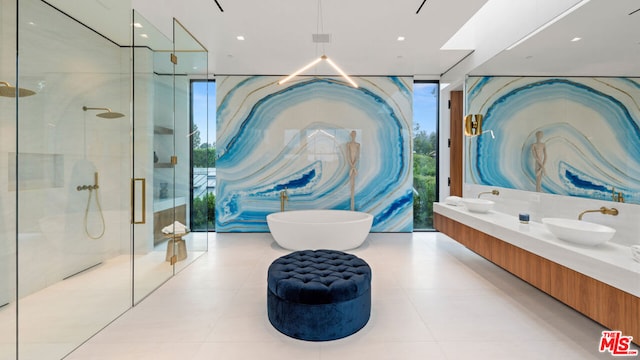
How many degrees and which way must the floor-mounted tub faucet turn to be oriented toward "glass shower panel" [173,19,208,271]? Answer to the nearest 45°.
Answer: approximately 45° to its right

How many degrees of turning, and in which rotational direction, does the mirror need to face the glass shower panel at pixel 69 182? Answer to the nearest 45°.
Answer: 0° — it already faces it

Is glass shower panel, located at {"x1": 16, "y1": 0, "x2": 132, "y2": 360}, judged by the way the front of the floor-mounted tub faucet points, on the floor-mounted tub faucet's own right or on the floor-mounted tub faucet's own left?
on the floor-mounted tub faucet's own right

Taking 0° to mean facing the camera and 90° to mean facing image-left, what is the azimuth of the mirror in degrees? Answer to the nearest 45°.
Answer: approximately 45°

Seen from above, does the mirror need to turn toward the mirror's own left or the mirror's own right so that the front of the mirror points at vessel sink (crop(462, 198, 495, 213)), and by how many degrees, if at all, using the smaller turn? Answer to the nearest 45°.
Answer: approximately 90° to the mirror's own right

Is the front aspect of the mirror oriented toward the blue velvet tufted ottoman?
yes

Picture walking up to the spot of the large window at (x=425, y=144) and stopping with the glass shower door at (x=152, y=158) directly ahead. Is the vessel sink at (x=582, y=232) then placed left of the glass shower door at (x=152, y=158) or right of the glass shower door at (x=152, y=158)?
left

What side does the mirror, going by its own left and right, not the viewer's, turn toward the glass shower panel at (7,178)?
front
